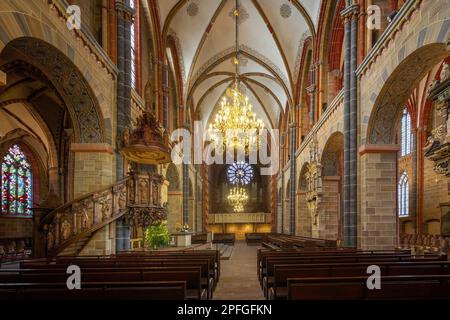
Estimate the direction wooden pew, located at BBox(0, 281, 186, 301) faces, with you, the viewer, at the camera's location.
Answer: facing away from the viewer

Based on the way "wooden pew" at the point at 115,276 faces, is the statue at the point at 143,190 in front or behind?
in front

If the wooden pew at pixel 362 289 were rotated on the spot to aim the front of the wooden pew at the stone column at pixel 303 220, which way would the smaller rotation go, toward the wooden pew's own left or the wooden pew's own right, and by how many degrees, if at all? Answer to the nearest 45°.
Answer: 0° — it already faces it

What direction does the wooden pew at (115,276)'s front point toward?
away from the camera

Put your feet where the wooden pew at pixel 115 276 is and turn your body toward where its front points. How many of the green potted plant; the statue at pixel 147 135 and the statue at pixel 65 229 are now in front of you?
3

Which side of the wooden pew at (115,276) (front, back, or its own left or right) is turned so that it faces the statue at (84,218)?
front

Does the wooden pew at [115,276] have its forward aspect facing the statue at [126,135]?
yes

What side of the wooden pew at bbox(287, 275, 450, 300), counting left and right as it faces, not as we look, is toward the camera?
back

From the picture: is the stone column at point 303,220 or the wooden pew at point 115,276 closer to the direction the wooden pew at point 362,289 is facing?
the stone column

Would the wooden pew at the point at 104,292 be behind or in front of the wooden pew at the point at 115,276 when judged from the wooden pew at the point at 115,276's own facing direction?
behind
